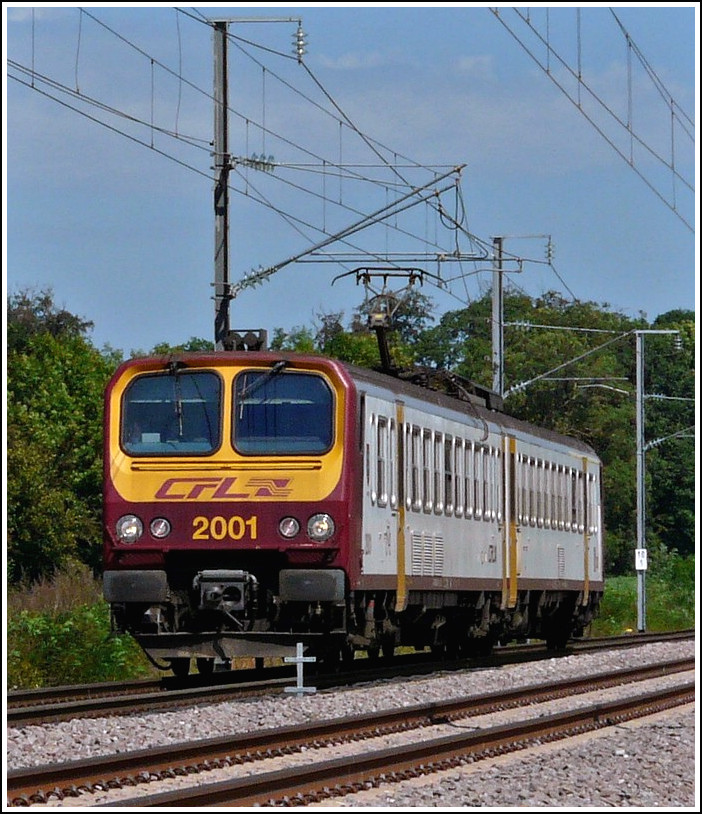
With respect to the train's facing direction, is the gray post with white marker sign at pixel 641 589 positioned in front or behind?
behind

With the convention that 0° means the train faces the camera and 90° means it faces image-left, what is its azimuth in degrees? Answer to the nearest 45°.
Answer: approximately 45°

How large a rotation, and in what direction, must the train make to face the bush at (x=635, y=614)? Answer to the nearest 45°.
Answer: approximately 135° to its right
